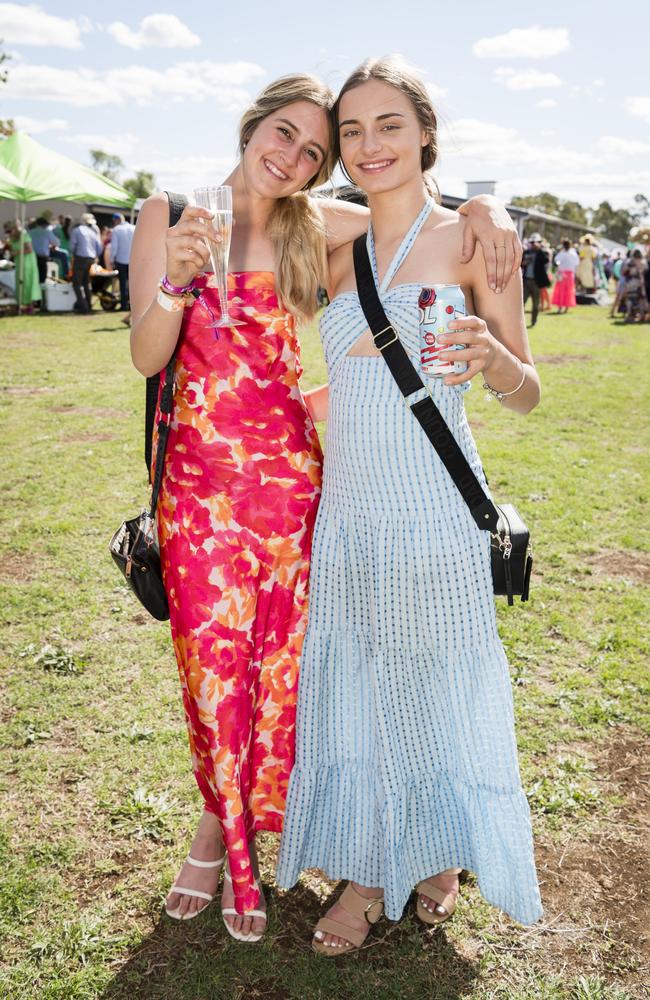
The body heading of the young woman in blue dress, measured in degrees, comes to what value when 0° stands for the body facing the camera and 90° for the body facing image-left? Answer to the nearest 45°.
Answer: approximately 45°

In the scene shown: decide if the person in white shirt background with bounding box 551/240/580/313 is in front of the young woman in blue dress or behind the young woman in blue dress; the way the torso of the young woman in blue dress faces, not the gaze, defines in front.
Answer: behind

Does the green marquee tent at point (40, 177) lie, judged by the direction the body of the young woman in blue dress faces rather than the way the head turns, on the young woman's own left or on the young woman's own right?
on the young woman's own right
